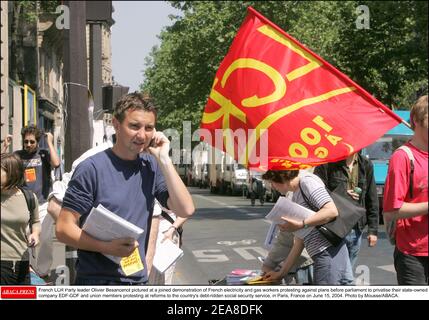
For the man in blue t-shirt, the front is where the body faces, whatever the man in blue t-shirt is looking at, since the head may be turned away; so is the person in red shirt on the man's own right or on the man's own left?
on the man's own left

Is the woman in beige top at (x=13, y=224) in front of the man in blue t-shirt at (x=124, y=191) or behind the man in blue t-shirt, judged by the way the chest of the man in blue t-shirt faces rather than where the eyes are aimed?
behind

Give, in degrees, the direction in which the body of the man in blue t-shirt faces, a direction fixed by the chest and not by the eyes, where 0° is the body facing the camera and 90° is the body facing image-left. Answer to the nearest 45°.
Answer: approximately 315°

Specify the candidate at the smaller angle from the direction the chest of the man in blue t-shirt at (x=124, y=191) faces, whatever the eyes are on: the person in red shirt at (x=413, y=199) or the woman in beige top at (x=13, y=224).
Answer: the person in red shirt
